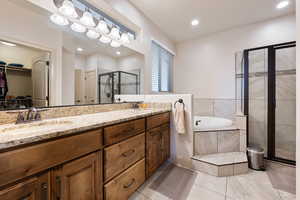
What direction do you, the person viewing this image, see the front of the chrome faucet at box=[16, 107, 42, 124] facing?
facing the viewer and to the right of the viewer

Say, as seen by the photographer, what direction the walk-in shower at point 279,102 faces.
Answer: facing the viewer and to the left of the viewer

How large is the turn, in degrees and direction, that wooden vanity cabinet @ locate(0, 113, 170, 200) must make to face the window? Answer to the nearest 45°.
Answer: approximately 90° to its left

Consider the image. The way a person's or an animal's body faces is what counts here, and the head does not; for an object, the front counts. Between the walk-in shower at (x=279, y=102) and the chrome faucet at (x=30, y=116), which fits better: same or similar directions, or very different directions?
very different directions

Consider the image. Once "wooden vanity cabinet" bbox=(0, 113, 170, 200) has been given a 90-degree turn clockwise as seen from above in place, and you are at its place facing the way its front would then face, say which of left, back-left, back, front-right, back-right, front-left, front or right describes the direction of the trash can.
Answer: back-left

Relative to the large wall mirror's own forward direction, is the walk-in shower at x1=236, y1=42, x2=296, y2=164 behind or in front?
in front

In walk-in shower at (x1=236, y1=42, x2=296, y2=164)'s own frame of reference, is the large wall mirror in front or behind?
in front

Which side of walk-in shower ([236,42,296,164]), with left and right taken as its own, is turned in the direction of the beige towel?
right

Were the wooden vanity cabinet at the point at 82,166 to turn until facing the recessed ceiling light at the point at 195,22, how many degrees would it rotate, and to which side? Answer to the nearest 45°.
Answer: approximately 90° to its left

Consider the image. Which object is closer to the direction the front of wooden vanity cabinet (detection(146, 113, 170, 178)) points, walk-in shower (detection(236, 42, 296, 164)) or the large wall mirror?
the walk-in shower

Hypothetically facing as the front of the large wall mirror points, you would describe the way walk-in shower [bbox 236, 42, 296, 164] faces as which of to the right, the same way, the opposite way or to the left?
to the right

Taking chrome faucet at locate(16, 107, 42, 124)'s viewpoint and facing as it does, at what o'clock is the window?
The window is roughly at 10 o'clock from the chrome faucet.

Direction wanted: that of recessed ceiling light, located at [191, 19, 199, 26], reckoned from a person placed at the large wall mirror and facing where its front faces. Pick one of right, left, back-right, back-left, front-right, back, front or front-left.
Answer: front-left
